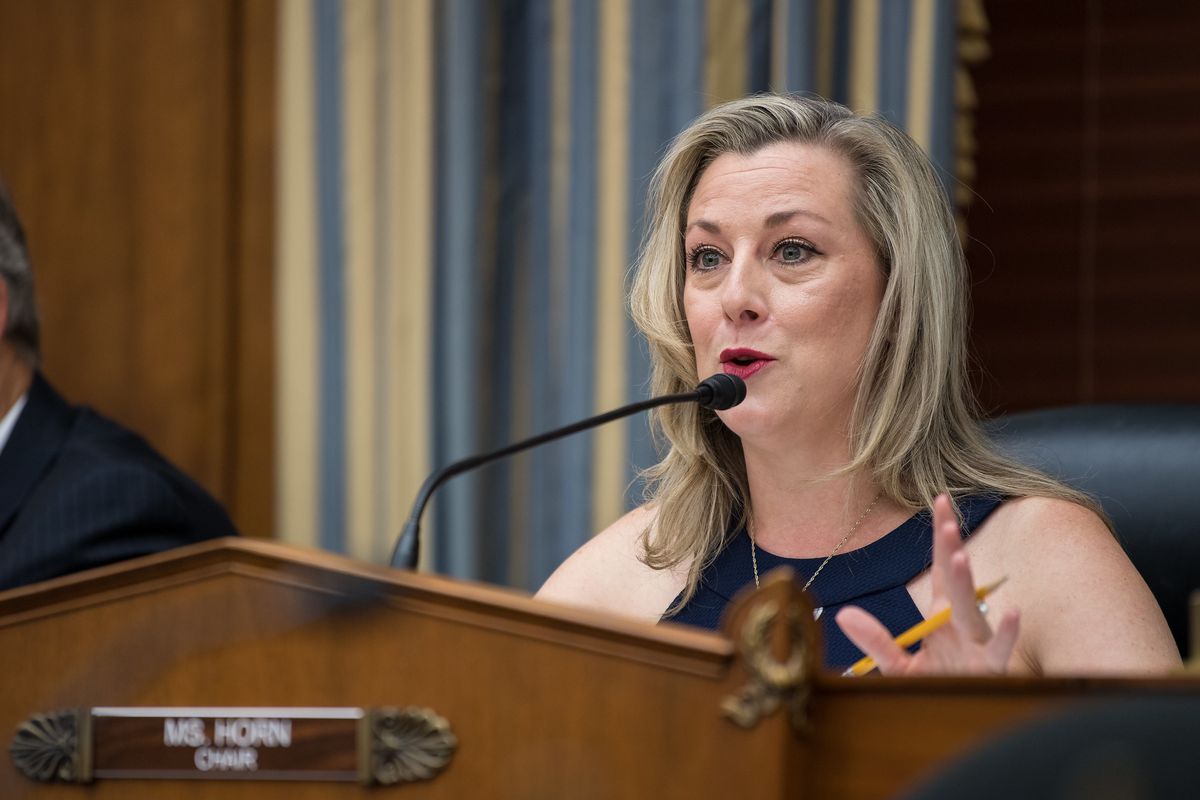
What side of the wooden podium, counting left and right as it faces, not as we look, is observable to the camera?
front

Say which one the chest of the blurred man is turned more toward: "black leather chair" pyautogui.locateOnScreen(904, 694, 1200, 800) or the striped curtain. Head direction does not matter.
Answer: the black leather chair

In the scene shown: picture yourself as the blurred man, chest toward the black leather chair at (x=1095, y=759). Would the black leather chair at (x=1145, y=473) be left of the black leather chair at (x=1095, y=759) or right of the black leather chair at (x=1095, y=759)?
left

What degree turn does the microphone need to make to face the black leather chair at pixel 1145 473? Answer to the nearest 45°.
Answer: approximately 45° to its left

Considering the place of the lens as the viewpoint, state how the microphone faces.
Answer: facing to the right of the viewer

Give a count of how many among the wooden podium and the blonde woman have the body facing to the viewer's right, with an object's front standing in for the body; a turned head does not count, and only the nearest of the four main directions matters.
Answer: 0

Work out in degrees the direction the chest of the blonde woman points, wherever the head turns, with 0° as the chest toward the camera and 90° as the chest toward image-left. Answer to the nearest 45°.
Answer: approximately 45°

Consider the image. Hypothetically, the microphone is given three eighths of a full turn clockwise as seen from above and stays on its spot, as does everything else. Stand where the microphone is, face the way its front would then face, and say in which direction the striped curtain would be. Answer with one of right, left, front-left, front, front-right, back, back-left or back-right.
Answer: back-right

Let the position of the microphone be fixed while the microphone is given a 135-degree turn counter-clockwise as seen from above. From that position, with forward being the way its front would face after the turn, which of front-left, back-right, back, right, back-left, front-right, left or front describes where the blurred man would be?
front

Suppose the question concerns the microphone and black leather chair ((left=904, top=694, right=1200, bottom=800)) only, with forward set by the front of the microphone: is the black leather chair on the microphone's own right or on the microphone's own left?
on the microphone's own right
